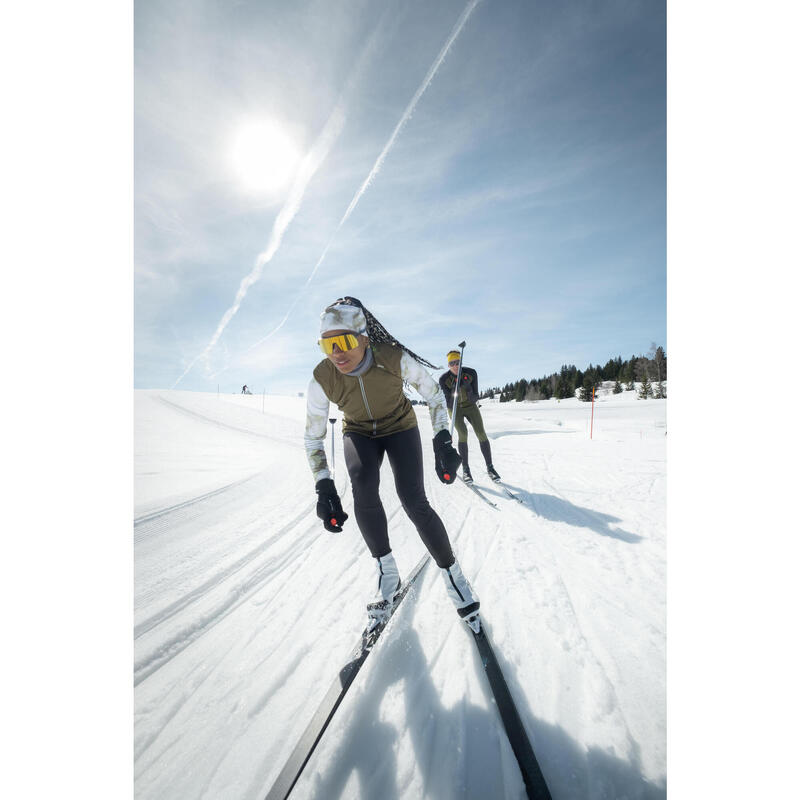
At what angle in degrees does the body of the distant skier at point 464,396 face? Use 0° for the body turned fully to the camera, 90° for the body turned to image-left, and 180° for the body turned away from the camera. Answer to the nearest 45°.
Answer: approximately 0°

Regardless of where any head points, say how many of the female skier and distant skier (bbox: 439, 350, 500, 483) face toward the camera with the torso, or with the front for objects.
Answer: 2

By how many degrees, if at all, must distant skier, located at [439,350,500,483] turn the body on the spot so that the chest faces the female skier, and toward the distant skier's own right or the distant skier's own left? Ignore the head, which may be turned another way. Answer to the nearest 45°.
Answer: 0° — they already face them

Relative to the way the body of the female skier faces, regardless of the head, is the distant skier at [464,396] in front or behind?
behind
